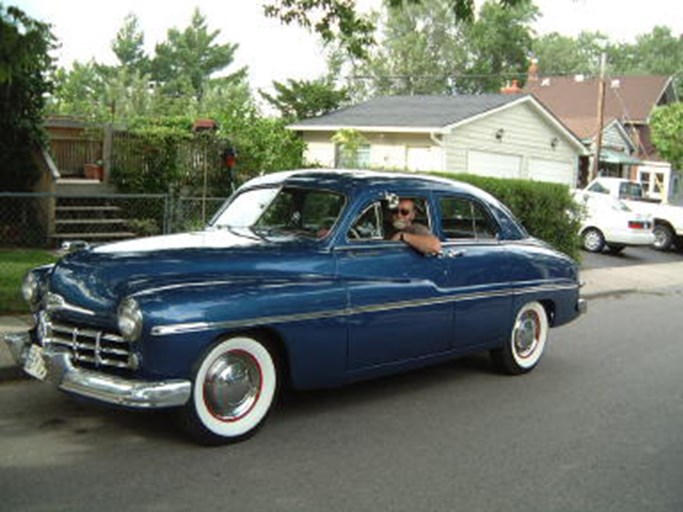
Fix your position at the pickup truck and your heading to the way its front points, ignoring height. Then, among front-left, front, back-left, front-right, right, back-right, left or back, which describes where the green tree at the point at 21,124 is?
left

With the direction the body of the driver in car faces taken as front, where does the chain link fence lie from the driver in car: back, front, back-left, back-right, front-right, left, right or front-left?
right

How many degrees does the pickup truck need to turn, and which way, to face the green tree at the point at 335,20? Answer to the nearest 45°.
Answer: approximately 90° to its left

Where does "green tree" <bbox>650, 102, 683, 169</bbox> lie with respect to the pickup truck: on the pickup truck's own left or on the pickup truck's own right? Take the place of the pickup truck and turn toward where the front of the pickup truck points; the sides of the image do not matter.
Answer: on the pickup truck's own right

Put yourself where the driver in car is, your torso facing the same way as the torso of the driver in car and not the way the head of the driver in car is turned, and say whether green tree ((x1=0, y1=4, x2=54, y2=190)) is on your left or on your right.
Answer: on your right

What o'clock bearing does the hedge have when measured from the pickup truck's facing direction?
The hedge is roughly at 8 o'clock from the pickup truck.

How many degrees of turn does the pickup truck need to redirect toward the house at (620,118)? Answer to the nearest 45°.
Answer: approximately 45° to its right

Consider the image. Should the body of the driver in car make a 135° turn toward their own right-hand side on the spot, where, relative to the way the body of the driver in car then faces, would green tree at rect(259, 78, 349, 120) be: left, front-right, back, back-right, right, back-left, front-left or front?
front
